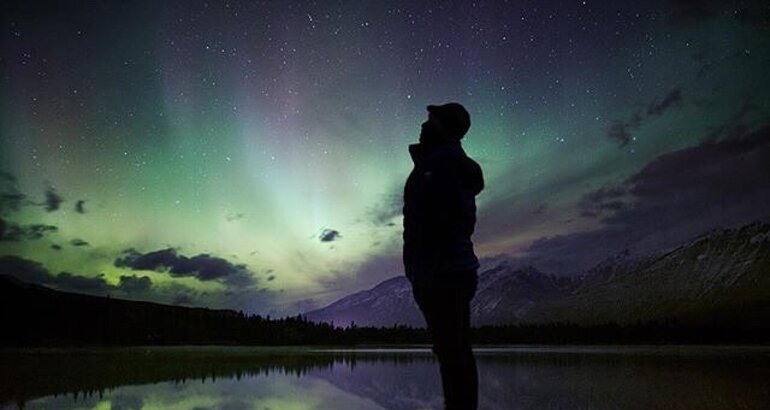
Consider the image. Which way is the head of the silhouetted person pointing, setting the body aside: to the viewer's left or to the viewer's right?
to the viewer's left

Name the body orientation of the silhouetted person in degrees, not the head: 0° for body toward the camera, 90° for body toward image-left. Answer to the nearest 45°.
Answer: approximately 90°
